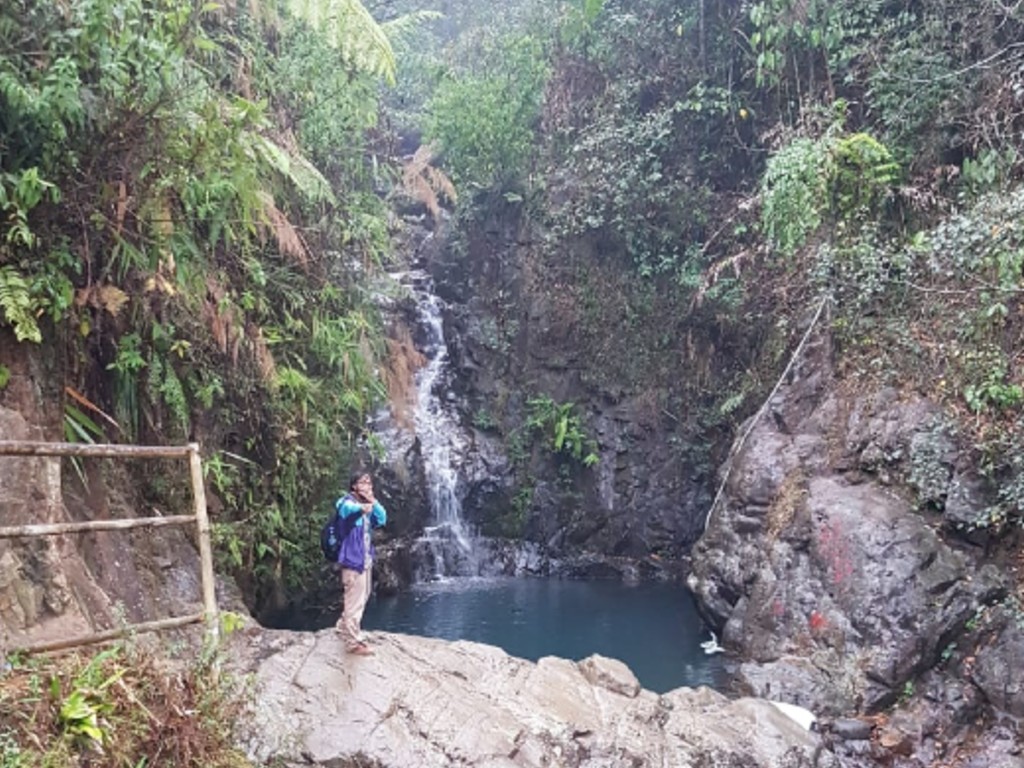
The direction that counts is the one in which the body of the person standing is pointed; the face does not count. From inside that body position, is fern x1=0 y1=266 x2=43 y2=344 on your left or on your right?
on your right

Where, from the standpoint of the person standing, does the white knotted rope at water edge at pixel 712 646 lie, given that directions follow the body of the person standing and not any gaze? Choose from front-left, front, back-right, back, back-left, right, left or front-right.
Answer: left

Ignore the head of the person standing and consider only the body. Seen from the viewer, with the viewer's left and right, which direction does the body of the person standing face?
facing the viewer and to the right of the viewer

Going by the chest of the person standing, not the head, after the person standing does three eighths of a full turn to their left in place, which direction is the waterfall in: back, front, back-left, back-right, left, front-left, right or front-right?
front

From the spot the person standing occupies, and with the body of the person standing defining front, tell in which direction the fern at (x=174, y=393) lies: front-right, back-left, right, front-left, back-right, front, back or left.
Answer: back

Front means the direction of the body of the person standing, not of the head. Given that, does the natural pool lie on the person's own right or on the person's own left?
on the person's own left

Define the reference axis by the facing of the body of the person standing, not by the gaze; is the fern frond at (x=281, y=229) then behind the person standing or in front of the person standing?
behind
